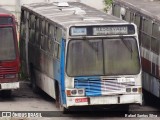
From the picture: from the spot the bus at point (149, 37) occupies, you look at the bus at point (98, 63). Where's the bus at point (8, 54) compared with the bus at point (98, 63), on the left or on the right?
right

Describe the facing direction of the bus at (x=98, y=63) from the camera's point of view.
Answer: facing the viewer

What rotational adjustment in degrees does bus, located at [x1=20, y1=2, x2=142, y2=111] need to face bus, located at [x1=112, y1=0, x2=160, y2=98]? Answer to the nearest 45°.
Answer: approximately 135° to its left

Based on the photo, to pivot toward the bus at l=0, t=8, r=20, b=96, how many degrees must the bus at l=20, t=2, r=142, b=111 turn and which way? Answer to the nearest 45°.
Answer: approximately 135° to its right
